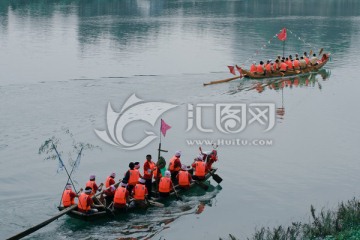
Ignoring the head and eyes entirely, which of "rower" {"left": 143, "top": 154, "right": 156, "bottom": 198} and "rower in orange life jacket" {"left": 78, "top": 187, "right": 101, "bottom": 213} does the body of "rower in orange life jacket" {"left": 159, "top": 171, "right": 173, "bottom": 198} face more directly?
the rower

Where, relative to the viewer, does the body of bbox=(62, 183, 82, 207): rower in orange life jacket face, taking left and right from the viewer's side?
facing away from the viewer and to the right of the viewer

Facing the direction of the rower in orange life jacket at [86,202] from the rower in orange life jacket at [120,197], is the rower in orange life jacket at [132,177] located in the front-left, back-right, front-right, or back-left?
back-right

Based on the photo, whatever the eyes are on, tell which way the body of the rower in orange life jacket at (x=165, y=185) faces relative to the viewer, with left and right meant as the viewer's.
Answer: facing away from the viewer and to the right of the viewer

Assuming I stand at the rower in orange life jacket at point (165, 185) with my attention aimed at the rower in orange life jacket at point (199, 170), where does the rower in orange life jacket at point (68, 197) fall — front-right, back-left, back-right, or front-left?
back-left

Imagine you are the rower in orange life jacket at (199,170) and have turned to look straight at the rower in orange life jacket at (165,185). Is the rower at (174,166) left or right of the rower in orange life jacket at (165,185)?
right

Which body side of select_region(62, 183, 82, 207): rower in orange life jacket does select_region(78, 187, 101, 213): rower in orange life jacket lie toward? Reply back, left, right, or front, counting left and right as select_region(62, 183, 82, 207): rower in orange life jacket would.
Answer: right

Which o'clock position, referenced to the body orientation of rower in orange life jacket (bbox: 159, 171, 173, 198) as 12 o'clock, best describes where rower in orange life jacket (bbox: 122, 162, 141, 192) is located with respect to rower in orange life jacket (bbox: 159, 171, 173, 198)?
rower in orange life jacket (bbox: 122, 162, 141, 192) is roughly at 8 o'clock from rower in orange life jacket (bbox: 159, 171, 173, 198).
